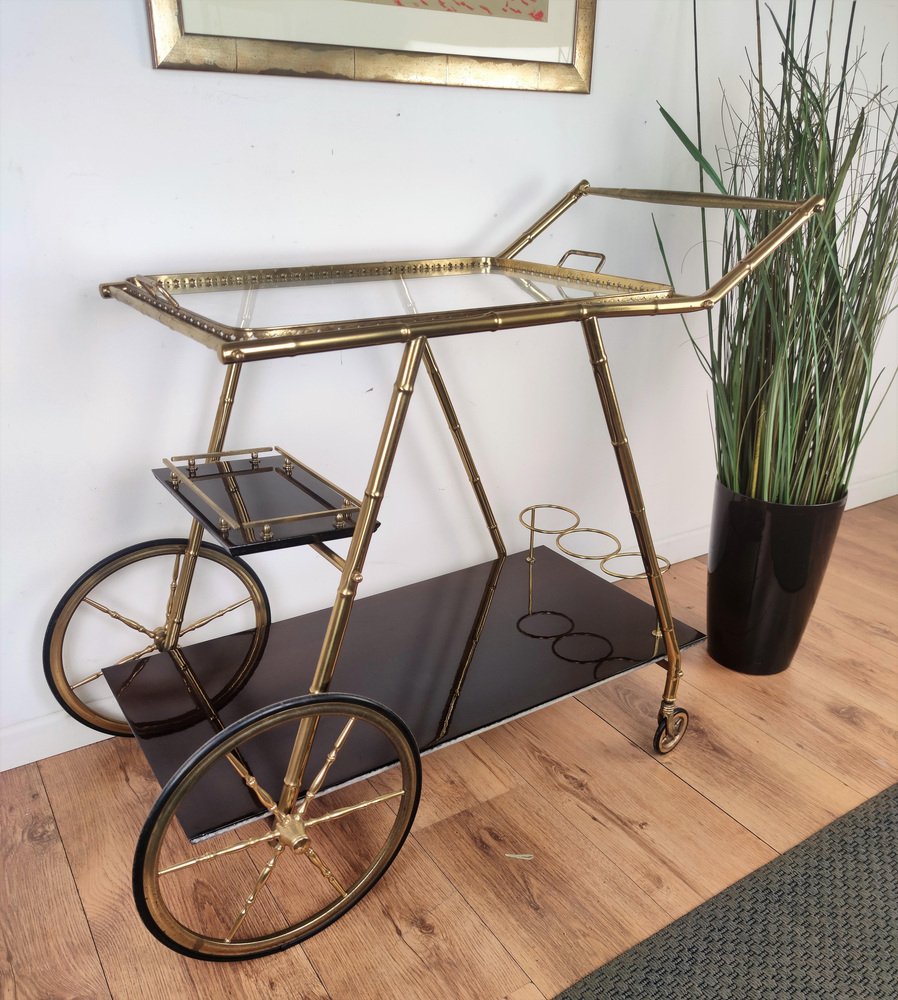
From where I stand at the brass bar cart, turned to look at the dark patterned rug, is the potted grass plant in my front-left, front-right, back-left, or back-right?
front-left

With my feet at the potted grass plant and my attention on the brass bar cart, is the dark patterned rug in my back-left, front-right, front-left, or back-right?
front-left

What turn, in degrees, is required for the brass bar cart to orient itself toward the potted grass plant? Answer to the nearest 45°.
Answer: approximately 180°

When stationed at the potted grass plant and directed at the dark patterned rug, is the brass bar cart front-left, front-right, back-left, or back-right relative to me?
front-right

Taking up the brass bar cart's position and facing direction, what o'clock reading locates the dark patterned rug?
The dark patterned rug is roughly at 8 o'clock from the brass bar cart.

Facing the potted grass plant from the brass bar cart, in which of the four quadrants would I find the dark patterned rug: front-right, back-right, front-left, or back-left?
front-right

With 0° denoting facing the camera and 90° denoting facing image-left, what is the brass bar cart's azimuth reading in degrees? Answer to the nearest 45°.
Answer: approximately 45°
